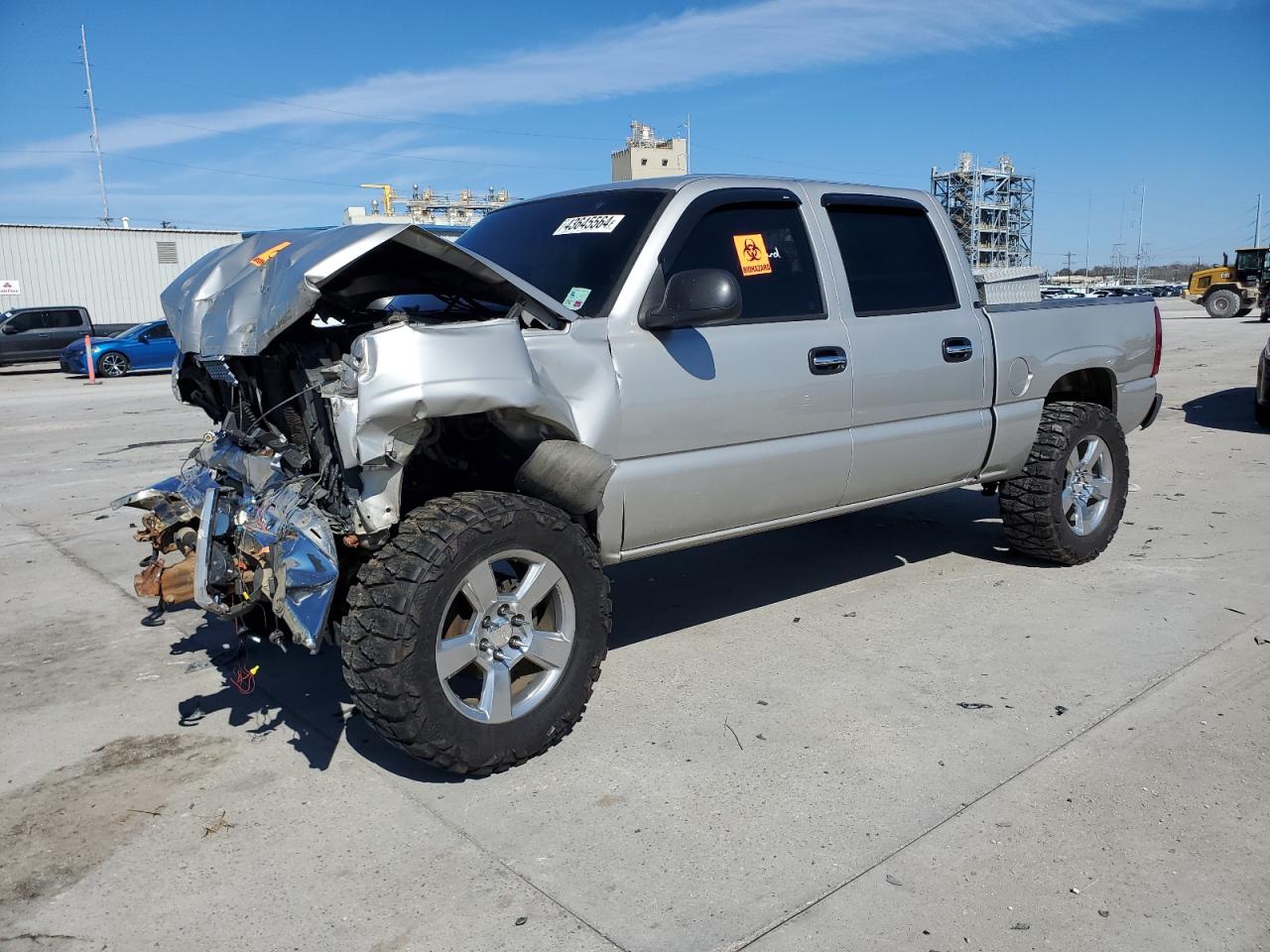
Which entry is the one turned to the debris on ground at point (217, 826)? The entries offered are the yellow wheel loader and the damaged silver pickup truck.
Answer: the damaged silver pickup truck

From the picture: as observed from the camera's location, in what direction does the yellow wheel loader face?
facing to the right of the viewer

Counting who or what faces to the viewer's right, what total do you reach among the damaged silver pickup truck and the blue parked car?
0

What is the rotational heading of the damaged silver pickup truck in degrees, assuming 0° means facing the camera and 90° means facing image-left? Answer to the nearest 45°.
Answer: approximately 45°

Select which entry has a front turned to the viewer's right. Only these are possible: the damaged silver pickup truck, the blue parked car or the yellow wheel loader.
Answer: the yellow wheel loader

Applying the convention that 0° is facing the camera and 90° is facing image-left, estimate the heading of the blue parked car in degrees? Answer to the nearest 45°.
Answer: approximately 45°

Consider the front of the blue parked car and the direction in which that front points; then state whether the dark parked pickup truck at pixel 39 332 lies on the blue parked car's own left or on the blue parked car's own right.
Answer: on the blue parked car's own right

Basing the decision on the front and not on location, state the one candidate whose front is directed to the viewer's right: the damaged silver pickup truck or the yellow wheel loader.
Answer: the yellow wheel loader

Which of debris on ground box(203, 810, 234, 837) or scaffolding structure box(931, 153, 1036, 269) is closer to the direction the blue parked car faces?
the debris on ground

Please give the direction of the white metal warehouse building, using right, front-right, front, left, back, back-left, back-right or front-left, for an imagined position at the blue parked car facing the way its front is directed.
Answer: back-right

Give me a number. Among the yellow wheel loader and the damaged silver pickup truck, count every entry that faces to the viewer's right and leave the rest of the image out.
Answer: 1
